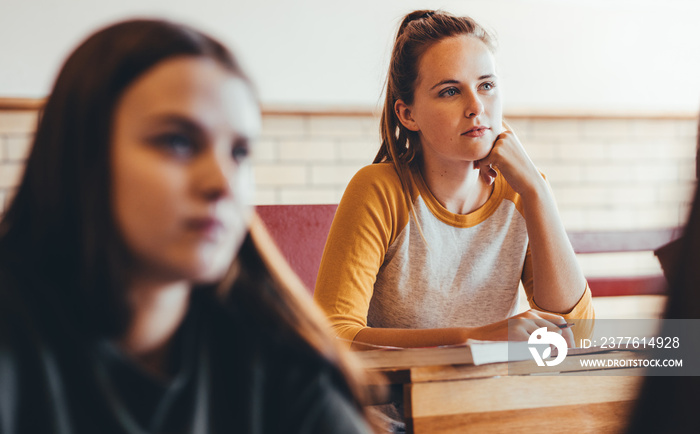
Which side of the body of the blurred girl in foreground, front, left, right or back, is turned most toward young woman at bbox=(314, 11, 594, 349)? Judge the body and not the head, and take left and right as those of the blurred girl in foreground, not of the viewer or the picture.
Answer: left

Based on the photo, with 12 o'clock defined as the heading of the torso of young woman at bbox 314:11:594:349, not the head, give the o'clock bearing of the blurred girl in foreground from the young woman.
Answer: The blurred girl in foreground is roughly at 2 o'clock from the young woman.

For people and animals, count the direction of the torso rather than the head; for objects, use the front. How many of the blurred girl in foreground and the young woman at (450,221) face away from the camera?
0

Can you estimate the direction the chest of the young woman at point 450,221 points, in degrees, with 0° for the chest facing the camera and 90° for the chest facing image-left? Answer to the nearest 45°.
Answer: approximately 315°
